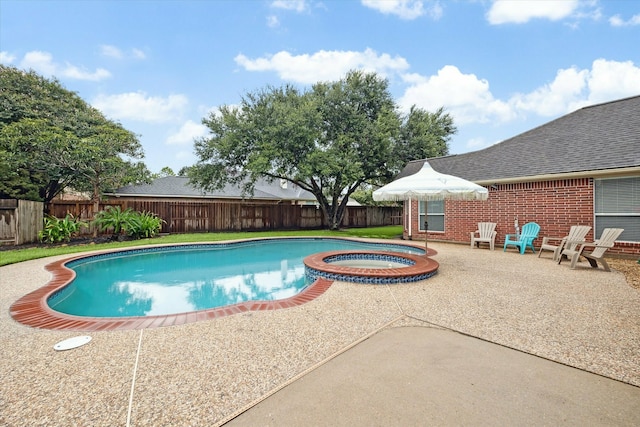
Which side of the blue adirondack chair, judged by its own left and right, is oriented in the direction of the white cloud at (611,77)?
back

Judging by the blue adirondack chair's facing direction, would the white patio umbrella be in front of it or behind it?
in front

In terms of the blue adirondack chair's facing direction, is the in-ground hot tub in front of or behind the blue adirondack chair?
in front

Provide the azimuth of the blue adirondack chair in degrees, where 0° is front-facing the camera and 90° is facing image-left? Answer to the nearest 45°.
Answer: approximately 45°

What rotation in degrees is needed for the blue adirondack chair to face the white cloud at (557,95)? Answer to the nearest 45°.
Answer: approximately 135° to its right

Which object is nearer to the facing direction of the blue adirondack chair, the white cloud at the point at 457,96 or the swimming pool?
the swimming pool
